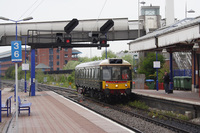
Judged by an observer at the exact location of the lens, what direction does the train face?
facing the viewer and to the right of the viewer

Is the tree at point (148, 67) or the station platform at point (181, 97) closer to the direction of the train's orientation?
the station platform

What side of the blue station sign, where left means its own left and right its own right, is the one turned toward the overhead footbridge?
back

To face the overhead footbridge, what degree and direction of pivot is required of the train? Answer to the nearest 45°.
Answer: approximately 135° to its left

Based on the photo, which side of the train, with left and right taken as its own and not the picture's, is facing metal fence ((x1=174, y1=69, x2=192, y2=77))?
left

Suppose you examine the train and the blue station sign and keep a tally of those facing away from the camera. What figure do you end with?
0

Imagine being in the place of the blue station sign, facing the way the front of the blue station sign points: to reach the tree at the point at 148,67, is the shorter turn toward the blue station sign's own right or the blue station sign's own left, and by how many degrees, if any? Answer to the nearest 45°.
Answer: approximately 135° to the blue station sign's own left

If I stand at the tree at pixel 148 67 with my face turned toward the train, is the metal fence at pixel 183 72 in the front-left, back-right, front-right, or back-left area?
front-left

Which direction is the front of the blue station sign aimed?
toward the camera

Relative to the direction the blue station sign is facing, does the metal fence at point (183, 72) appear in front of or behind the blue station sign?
behind
